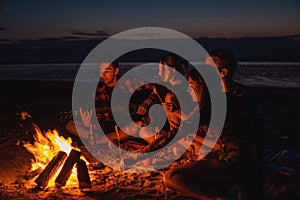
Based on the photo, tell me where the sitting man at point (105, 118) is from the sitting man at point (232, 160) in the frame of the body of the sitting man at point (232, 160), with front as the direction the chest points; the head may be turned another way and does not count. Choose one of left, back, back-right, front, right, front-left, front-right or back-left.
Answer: front-right

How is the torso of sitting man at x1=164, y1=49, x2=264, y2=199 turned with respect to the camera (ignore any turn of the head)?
to the viewer's left

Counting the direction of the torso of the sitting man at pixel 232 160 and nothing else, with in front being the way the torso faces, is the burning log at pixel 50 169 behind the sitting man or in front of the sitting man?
in front

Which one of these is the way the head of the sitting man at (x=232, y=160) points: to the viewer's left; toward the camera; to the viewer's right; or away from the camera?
to the viewer's left

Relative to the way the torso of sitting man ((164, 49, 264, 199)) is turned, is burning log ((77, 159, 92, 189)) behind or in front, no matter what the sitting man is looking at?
in front
